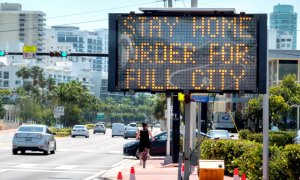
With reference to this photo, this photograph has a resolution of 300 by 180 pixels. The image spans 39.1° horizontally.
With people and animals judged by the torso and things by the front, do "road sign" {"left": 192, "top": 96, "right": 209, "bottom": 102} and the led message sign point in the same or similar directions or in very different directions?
same or similar directions

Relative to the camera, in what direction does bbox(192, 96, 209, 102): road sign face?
facing the viewer

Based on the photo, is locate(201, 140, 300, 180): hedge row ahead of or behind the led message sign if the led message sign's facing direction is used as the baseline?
behind

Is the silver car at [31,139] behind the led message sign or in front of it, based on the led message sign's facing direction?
behind
